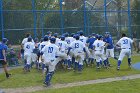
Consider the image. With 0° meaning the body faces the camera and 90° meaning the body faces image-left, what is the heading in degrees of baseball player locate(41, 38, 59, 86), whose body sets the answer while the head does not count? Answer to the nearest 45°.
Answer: approximately 180°

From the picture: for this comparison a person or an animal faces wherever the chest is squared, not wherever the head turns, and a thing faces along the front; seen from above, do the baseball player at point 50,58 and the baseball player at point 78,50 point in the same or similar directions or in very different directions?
same or similar directions

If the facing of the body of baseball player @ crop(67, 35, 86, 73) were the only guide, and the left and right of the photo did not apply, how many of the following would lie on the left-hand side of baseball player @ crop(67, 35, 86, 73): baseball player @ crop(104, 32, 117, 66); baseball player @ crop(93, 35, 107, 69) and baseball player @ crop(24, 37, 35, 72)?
1

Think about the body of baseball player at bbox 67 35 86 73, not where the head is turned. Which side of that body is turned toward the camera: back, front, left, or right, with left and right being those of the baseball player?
back

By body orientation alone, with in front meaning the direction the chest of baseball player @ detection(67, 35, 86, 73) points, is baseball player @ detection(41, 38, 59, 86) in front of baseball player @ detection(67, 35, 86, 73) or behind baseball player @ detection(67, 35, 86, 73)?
behind

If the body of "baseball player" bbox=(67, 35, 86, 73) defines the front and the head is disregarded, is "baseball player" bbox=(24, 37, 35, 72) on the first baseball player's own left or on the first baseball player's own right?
on the first baseball player's own left

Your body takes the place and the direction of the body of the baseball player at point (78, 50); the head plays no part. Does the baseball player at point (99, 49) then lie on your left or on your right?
on your right

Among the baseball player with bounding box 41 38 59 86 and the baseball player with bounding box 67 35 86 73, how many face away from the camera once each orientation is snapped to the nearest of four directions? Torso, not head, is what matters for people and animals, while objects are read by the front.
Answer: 2
